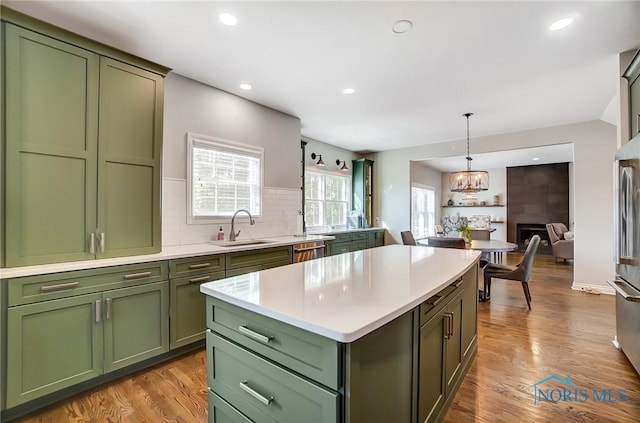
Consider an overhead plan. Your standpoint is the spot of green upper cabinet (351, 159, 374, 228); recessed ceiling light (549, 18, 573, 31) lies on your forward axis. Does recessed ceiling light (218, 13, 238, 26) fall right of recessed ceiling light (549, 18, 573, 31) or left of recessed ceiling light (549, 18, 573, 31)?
right

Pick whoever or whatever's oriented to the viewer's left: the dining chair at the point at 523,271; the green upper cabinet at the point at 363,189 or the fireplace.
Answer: the dining chair

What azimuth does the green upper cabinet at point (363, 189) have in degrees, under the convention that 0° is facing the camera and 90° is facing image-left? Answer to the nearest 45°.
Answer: approximately 315°

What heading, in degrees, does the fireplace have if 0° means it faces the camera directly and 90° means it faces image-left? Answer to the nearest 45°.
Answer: approximately 0°

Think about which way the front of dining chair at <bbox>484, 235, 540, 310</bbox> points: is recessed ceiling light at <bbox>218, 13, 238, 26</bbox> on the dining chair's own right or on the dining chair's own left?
on the dining chair's own left

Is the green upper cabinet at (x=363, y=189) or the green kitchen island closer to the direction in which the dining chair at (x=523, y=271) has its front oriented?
the green upper cabinet
